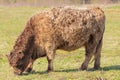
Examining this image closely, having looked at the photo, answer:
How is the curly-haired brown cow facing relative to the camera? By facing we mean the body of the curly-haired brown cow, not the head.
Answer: to the viewer's left
